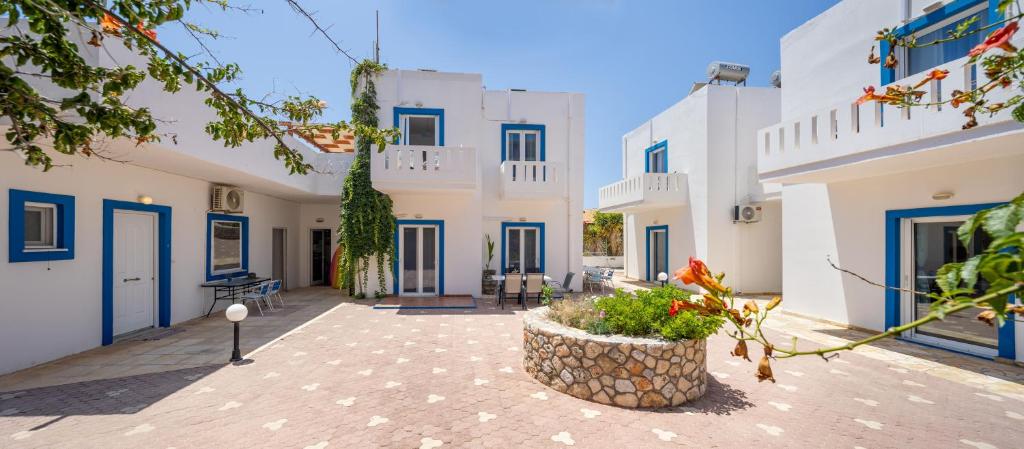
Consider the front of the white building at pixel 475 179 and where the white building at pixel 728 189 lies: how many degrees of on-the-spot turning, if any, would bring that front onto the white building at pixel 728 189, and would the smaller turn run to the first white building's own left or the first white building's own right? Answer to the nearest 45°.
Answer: approximately 90° to the first white building's own left

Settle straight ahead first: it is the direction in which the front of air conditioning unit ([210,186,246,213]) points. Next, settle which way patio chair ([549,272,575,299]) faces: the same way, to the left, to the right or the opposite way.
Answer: the opposite way

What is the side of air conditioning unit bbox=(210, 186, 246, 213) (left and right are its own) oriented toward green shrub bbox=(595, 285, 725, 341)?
front

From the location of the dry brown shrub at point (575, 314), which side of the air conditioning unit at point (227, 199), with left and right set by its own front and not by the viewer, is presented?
front

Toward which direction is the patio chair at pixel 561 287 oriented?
to the viewer's left

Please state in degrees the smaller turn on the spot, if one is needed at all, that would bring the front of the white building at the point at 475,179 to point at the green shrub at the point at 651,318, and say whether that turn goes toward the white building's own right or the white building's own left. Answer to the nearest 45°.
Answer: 0° — it already faces it

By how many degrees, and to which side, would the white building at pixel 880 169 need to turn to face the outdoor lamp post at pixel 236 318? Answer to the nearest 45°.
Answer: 0° — it already faces it

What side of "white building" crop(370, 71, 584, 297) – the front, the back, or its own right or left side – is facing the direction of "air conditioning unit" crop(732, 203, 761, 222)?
left

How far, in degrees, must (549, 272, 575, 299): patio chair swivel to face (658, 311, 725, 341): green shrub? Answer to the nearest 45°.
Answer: approximately 90° to its left

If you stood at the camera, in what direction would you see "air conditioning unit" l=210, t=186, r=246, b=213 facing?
facing the viewer and to the right of the viewer

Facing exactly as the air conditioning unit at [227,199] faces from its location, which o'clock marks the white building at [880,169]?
The white building is roughly at 12 o'clock from the air conditioning unit.

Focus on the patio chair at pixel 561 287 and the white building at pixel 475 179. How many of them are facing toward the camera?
1
